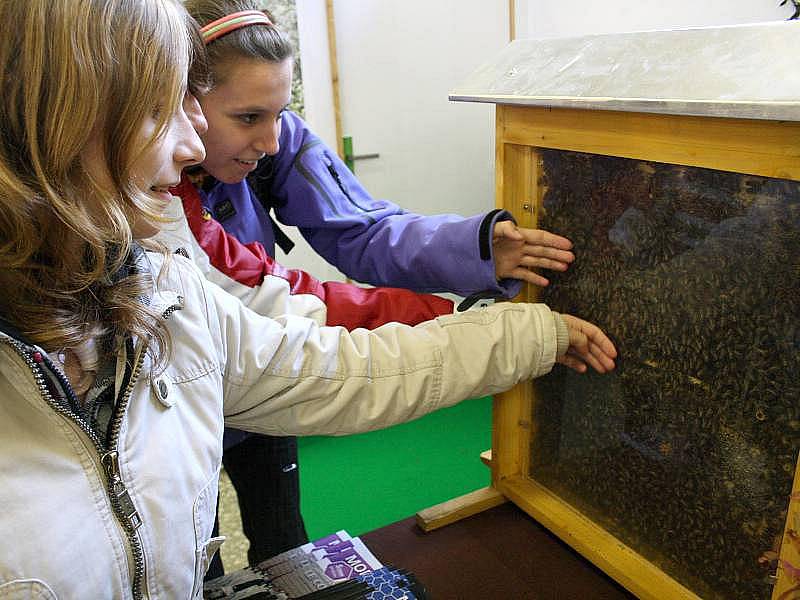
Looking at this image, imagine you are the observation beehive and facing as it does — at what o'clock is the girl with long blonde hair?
The girl with long blonde hair is roughly at 12 o'clock from the observation beehive.

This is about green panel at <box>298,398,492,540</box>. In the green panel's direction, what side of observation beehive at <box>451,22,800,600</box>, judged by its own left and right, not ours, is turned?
right

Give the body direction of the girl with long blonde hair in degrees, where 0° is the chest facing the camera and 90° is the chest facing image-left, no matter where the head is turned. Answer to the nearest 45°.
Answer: approximately 315°

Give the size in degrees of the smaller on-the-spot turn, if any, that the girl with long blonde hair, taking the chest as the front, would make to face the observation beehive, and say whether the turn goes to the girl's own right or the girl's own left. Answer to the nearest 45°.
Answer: approximately 45° to the girl's own left

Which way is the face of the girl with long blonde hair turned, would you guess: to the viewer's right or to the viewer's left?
to the viewer's right

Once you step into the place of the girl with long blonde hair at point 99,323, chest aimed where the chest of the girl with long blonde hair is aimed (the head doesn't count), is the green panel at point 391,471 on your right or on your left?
on your left
